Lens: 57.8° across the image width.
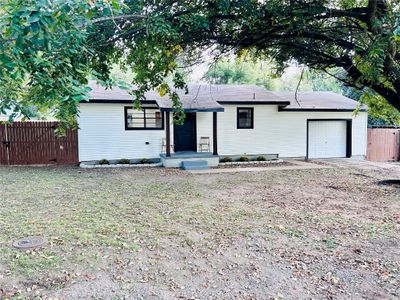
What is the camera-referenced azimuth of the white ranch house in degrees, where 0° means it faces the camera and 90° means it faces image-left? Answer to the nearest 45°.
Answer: approximately 0°

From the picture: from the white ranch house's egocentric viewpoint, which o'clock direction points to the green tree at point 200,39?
The green tree is roughly at 12 o'clock from the white ranch house.

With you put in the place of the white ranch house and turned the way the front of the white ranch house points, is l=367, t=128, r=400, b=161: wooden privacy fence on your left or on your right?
on your left

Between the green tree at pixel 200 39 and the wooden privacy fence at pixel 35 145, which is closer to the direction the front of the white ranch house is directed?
the green tree

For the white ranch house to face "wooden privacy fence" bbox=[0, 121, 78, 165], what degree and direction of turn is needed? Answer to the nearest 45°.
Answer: approximately 90° to its right

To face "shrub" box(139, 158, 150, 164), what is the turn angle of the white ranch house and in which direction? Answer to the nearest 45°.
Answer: approximately 45° to its right
